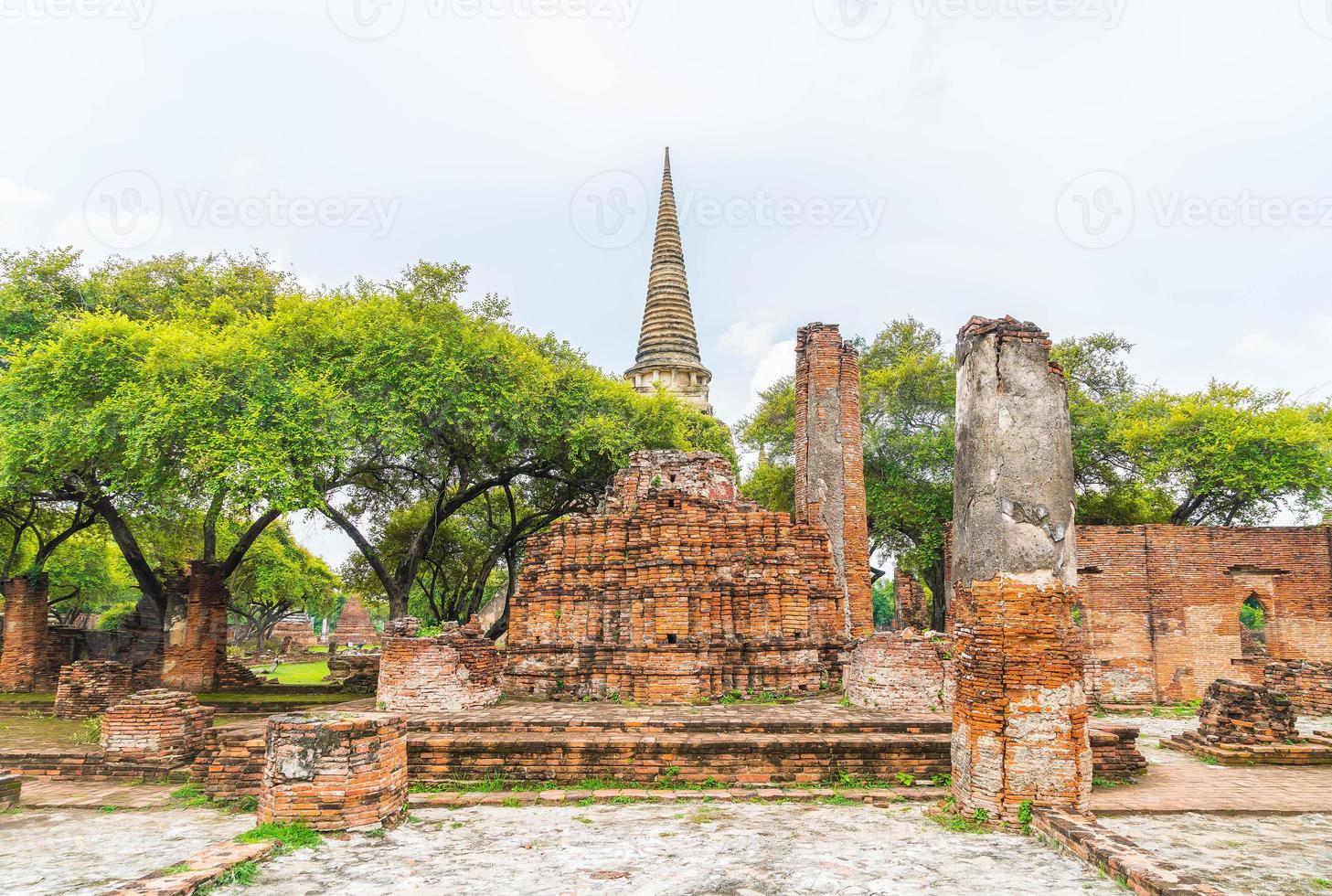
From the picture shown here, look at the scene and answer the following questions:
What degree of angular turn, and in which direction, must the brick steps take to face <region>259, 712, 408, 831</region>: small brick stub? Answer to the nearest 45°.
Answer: approximately 45° to its right

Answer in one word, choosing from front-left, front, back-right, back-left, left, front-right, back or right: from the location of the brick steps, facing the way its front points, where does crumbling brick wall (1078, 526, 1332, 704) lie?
back-left

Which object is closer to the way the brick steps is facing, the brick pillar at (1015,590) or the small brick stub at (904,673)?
the brick pillar

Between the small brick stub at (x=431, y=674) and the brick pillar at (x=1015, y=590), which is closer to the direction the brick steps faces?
the brick pillar

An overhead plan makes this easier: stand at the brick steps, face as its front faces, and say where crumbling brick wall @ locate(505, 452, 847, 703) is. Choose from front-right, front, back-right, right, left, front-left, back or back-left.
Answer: back

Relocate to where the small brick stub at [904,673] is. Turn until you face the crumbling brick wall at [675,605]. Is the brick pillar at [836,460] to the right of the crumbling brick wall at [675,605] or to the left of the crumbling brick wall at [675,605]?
right

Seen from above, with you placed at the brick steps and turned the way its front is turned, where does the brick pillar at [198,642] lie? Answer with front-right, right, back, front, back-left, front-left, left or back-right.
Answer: back-right

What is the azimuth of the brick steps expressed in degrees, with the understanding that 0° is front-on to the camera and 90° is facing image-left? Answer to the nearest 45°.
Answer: approximately 0°

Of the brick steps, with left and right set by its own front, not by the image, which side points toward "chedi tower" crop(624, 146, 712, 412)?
back

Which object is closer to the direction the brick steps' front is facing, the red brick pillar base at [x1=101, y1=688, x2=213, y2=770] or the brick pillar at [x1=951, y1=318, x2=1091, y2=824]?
the brick pillar

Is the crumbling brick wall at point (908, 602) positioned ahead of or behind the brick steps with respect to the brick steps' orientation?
behind

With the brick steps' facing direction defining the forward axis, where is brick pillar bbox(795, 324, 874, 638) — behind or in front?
behind

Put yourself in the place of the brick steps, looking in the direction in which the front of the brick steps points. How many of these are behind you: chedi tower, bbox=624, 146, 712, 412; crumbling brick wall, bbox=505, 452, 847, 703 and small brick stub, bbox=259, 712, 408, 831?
2
